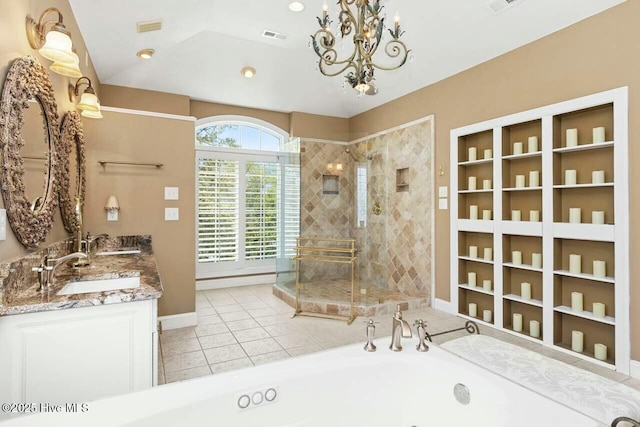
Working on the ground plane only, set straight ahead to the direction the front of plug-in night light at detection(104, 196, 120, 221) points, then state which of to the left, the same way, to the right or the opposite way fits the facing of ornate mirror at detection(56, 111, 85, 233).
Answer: to the left

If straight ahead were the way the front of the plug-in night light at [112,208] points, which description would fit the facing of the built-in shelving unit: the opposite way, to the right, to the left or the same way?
to the right

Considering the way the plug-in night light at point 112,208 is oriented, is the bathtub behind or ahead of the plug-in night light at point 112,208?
ahead

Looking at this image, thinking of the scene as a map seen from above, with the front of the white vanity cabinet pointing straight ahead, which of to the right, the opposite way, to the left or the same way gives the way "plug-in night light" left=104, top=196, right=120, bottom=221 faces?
to the right

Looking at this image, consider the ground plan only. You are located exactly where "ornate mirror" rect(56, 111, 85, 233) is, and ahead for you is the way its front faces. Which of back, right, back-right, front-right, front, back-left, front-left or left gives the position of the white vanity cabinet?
right

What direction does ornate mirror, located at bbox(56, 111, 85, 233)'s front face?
to the viewer's right

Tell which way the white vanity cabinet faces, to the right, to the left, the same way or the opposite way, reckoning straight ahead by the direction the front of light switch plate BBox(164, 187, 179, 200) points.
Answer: to the left

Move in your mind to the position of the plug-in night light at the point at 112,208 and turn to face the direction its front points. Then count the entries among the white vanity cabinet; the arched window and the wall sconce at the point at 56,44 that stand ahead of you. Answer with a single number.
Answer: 2

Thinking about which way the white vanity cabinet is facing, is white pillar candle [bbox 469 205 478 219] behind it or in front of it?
in front

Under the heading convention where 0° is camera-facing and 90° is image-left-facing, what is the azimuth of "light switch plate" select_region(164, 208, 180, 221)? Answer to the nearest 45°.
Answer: approximately 0°

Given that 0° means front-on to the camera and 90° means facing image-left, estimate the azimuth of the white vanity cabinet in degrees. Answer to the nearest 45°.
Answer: approximately 270°
